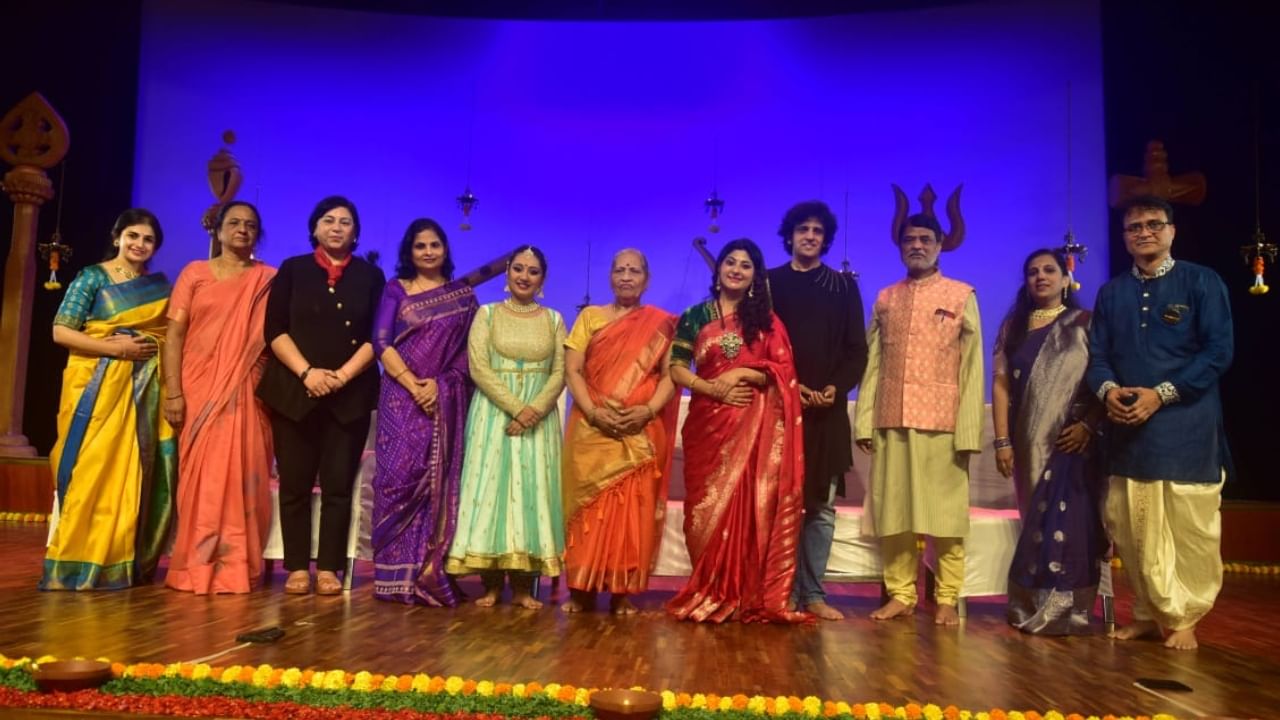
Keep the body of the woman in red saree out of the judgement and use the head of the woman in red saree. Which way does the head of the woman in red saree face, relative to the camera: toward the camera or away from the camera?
toward the camera

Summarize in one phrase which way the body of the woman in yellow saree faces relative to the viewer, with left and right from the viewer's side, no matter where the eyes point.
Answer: facing the viewer and to the right of the viewer

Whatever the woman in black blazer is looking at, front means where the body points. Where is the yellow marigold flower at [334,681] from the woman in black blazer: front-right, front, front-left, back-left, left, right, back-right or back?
front

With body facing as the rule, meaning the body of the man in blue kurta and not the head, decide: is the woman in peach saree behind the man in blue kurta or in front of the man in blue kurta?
in front

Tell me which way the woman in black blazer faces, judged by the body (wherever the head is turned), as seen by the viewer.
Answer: toward the camera

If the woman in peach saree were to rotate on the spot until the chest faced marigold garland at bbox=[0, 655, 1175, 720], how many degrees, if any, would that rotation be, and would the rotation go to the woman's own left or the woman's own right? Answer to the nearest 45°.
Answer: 0° — they already face it

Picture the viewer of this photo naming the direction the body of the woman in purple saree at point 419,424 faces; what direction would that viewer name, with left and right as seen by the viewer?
facing the viewer

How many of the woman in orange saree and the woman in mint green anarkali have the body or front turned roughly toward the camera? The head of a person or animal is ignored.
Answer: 2

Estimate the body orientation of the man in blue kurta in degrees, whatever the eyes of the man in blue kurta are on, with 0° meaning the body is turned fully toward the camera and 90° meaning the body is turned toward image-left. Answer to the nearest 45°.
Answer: approximately 45°

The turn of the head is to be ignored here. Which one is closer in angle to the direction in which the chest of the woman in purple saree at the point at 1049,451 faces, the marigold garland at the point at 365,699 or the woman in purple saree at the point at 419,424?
the marigold garland

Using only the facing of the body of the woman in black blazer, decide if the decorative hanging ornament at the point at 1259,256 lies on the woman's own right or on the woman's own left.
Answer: on the woman's own left

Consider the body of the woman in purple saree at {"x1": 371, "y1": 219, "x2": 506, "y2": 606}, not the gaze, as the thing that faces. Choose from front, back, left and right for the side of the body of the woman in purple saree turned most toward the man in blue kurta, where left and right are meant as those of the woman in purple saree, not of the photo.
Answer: left

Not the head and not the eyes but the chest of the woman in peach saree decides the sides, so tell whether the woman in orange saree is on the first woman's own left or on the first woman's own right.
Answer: on the first woman's own left

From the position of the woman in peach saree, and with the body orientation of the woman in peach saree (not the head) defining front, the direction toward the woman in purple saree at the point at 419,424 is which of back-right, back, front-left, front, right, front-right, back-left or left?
front-left

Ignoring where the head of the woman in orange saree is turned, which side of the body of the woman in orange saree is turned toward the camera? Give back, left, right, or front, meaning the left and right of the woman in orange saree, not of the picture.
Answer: front

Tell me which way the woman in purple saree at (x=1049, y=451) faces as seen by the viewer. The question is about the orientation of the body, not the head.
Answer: toward the camera
